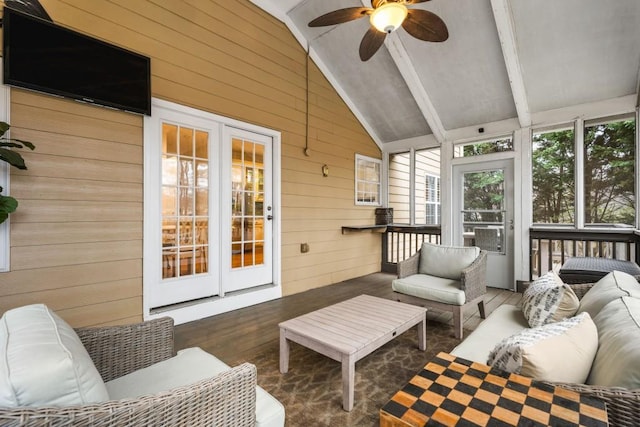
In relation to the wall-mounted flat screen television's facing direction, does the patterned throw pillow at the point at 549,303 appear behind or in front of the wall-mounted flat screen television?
in front

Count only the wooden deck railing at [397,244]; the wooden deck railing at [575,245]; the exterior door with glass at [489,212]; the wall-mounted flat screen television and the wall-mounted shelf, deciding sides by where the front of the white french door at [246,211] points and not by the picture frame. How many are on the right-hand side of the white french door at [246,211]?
1

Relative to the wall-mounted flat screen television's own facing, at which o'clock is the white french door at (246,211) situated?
The white french door is roughly at 10 o'clock from the wall-mounted flat screen television.

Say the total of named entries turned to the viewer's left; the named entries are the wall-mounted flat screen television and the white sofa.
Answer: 1

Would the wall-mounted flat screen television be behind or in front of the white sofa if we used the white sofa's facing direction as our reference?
in front

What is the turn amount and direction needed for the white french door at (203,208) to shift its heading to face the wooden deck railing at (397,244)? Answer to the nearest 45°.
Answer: approximately 45° to its left

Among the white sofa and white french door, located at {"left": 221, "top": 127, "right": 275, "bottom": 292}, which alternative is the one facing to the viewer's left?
the white sofa

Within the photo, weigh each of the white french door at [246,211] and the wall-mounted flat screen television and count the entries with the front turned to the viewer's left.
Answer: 0

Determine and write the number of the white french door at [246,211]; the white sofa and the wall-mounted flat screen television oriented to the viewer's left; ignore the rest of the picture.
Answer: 1

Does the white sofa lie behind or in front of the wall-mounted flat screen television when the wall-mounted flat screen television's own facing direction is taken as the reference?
in front

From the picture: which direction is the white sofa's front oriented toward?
to the viewer's left

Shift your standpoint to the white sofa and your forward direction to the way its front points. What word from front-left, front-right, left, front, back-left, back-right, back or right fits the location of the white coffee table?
front

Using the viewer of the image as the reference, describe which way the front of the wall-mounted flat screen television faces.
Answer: facing the viewer and to the right of the viewer

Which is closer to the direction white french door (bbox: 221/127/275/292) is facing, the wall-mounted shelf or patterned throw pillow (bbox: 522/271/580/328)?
the patterned throw pillow

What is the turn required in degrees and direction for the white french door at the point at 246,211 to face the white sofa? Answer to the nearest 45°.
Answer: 0° — it already faces it

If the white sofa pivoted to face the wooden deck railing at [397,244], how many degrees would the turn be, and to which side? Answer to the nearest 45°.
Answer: approximately 45° to its right

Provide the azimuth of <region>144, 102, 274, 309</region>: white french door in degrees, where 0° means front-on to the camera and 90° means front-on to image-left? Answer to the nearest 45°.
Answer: approximately 315°

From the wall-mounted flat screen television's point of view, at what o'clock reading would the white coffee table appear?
The white coffee table is roughly at 12 o'clock from the wall-mounted flat screen television.
